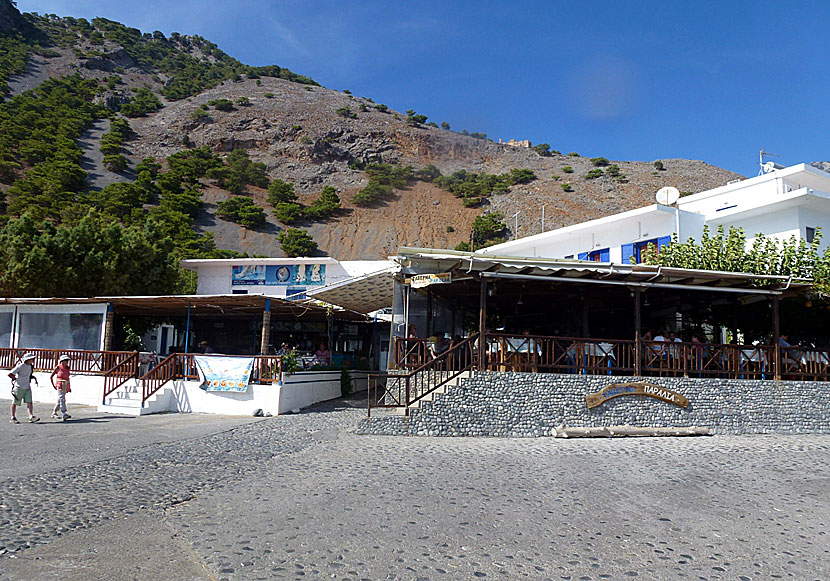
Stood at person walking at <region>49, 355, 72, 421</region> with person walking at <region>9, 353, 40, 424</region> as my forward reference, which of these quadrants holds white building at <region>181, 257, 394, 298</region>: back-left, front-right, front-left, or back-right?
back-right

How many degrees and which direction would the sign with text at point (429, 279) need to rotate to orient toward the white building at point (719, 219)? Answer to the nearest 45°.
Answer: approximately 135° to its left

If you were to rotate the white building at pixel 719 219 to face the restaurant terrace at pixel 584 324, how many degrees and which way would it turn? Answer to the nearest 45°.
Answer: approximately 45° to its left

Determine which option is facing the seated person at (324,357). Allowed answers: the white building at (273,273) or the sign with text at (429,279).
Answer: the white building

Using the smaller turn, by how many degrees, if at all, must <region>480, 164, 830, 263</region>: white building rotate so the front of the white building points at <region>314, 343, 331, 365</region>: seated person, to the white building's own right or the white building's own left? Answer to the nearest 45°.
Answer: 0° — it already faces them

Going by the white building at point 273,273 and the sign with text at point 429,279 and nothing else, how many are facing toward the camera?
2

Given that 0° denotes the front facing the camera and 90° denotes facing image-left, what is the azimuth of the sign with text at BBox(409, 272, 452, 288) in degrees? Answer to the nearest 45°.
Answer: approximately 0°

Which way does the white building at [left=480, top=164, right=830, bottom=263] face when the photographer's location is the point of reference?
facing the viewer and to the left of the viewer

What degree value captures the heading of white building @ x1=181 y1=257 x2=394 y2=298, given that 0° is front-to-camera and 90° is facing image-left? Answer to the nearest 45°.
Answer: approximately 0°
